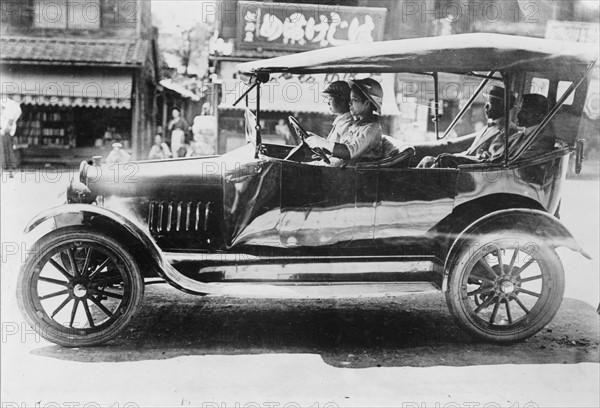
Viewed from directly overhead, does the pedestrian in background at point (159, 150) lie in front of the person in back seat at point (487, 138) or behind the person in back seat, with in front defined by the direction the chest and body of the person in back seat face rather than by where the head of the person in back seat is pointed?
in front

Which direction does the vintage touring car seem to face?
to the viewer's left

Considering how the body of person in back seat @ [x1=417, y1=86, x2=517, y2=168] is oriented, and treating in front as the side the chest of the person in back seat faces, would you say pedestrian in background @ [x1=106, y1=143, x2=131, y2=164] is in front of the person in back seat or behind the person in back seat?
in front

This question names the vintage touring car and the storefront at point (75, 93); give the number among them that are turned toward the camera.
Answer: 1

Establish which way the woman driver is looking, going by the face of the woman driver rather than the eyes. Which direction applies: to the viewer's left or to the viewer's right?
to the viewer's left

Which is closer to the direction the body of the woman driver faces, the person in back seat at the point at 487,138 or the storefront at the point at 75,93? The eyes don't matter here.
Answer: the storefront

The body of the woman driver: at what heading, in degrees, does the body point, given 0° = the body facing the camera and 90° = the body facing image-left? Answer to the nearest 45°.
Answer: approximately 90°

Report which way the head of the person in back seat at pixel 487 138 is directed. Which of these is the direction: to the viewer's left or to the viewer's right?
to the viewer's left

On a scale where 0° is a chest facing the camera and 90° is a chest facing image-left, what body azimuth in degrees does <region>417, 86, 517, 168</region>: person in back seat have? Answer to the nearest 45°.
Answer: approximately 90°

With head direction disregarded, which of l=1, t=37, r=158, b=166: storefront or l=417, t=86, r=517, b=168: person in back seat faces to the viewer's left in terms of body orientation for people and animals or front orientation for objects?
the person in back seat
